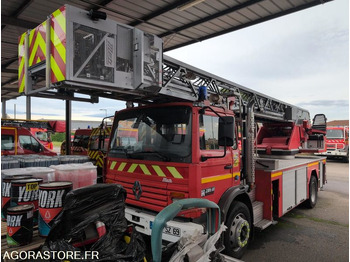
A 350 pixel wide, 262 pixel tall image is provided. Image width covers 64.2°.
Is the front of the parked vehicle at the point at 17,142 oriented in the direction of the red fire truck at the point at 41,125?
no

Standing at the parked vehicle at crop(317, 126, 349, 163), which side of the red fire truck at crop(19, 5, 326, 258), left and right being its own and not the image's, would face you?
back

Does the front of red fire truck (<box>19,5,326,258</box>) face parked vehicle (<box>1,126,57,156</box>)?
no

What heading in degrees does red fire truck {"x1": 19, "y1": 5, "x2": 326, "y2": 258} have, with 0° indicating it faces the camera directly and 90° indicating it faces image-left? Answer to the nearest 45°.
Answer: approximately 45°

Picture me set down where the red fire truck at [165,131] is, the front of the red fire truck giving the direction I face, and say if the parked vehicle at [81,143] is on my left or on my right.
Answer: on my right

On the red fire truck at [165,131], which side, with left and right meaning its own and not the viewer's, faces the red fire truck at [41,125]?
right

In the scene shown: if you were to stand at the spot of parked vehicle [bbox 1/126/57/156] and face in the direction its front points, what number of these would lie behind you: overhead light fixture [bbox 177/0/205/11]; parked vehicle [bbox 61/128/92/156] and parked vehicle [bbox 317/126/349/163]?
0
